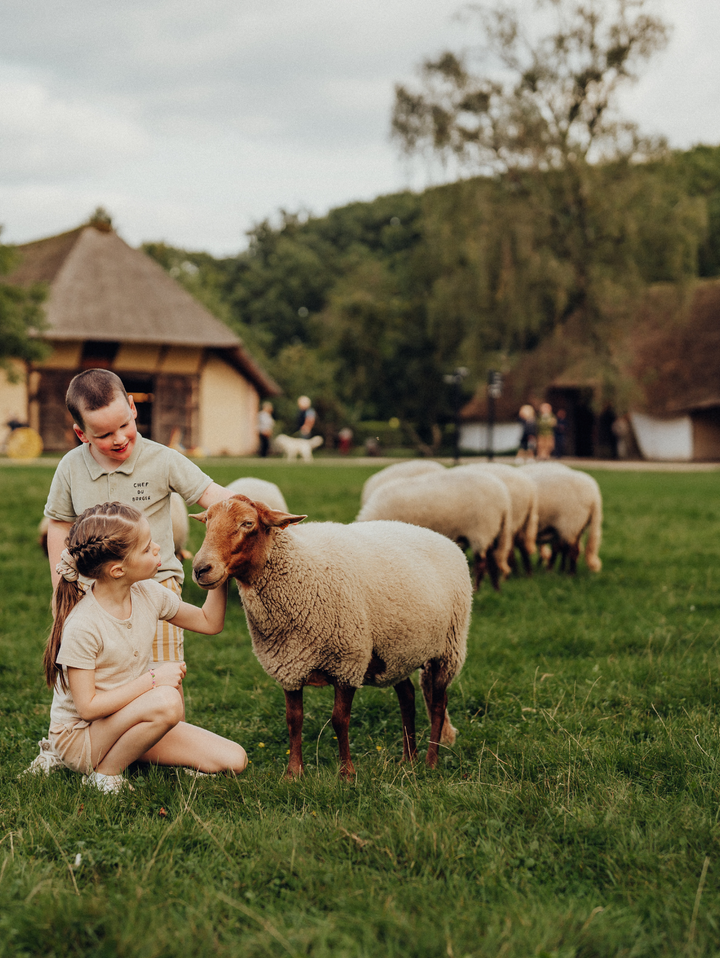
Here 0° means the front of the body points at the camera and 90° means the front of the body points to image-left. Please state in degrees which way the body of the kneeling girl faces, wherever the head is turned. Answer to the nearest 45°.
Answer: approximately 315°

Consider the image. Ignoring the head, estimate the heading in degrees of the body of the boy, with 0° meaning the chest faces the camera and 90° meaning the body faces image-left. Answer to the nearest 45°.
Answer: approximately 0°

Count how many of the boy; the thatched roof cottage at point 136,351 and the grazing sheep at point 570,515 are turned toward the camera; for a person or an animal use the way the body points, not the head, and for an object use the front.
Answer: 2

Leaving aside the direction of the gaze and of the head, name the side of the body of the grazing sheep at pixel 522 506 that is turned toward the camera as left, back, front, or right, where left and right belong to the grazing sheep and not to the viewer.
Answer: left

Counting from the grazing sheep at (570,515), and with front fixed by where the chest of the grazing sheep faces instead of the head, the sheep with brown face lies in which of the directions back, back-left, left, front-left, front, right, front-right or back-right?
left

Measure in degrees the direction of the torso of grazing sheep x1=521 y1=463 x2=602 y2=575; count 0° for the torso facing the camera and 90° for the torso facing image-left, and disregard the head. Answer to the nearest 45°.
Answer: approximately 90°

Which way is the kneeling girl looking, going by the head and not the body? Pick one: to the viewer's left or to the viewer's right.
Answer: to the viewer's right

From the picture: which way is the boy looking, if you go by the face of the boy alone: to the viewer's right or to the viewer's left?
to the viewer's right

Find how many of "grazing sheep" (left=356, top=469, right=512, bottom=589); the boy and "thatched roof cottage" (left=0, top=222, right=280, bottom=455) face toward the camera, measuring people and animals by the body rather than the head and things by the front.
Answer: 2
